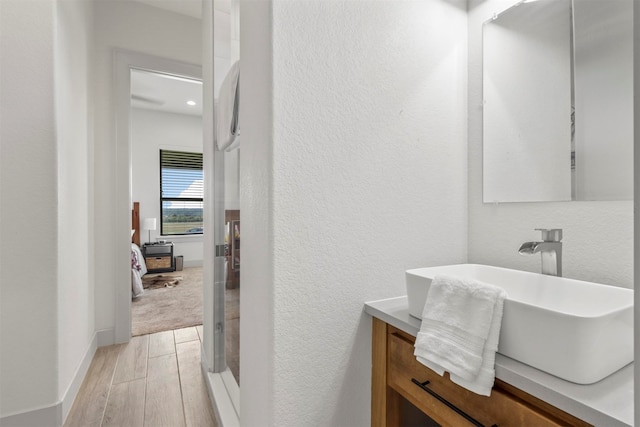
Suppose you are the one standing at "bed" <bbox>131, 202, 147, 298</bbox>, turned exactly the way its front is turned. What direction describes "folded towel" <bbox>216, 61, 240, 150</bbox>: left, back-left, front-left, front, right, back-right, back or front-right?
front

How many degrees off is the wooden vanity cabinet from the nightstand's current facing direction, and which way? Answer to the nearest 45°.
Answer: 0° — it already faces it

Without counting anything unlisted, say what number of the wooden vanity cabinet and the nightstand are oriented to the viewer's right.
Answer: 0

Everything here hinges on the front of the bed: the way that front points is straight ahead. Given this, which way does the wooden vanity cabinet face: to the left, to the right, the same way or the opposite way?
to the right

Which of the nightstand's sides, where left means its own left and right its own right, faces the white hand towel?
front

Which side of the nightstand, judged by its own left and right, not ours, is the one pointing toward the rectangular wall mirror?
front

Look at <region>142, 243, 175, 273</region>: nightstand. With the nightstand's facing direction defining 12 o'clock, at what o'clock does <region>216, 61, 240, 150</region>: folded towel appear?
The folded towel is roughly at 12 o'clock from the nightstand.

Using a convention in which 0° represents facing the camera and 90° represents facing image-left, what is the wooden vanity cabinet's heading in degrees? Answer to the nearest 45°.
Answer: approximately 45°

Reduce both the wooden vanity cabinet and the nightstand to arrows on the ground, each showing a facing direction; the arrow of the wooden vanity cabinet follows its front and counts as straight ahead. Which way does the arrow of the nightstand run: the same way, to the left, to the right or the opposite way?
to the left
